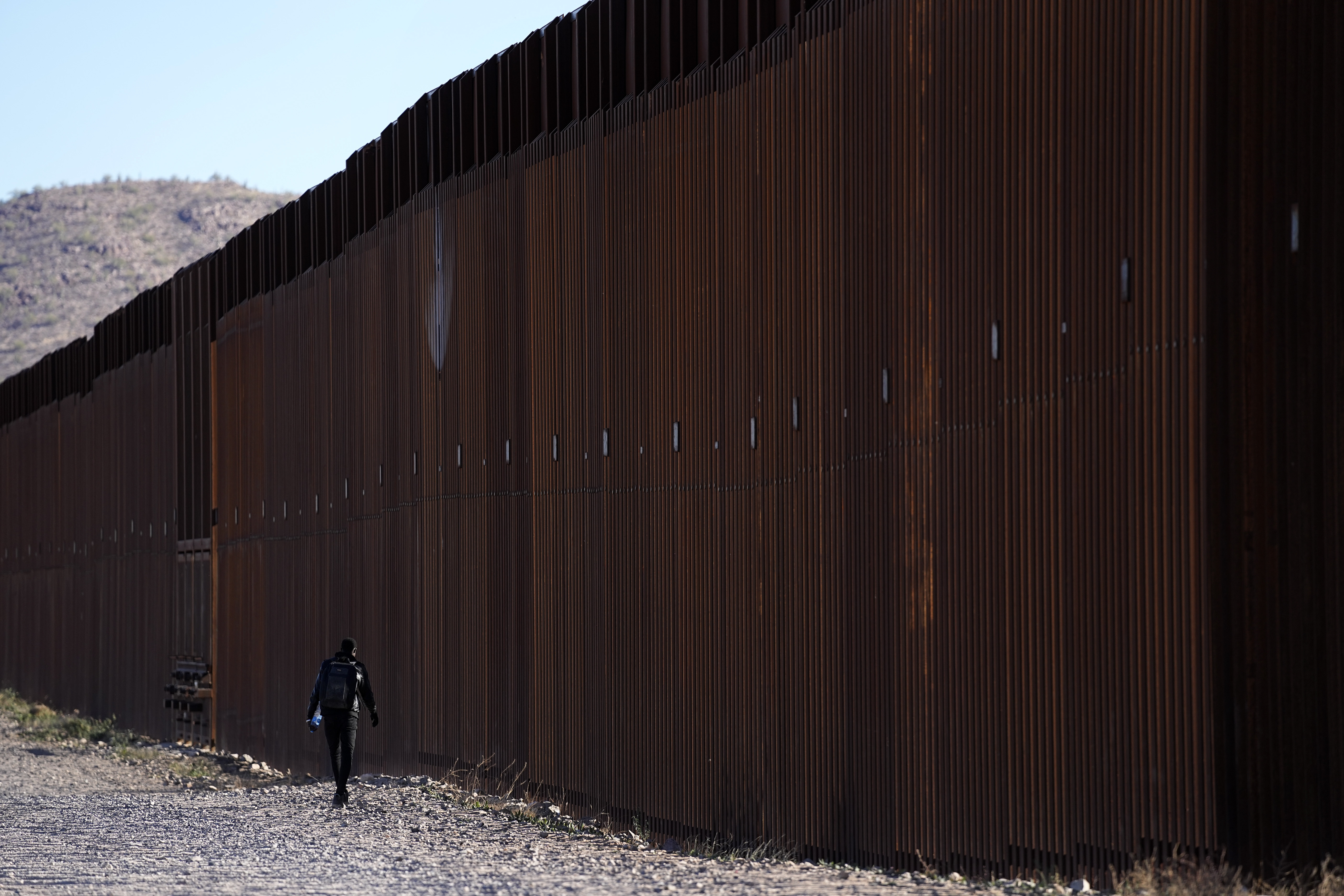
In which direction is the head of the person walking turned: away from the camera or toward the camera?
away from the camera

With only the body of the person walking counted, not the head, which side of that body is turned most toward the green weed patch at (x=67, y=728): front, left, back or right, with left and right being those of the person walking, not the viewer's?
front

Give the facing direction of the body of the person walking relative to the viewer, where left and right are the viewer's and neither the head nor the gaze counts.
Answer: facing away from the viewer

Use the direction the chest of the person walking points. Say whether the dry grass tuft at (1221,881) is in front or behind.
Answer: behind
